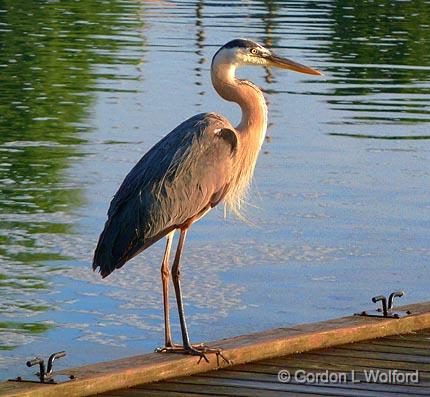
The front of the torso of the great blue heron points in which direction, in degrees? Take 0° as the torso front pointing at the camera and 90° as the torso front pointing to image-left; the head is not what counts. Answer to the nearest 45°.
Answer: approximately 270°
